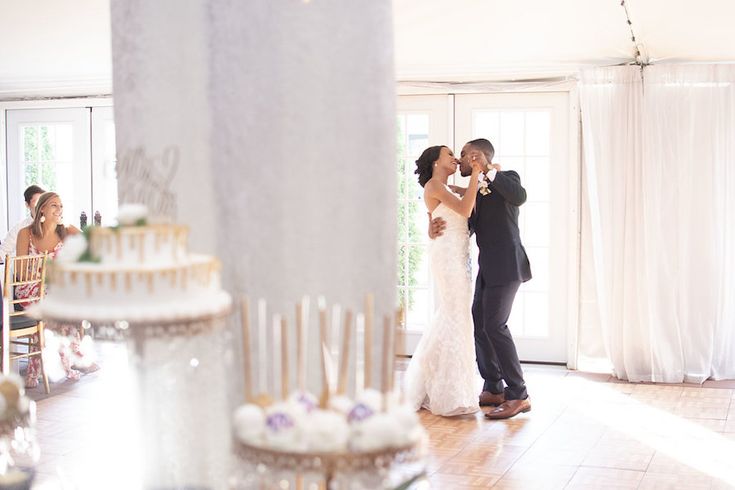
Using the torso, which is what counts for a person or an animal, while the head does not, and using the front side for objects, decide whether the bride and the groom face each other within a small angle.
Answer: yes

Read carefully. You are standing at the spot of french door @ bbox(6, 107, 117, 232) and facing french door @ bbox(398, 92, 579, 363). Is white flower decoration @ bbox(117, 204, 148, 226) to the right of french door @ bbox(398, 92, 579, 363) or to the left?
right

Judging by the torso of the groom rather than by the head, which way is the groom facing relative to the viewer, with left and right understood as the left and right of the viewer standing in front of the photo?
facing to the left of the viewer

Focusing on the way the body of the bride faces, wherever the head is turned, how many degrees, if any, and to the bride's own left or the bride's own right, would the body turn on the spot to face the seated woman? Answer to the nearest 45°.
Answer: approximately 180°

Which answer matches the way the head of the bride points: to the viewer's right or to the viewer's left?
to the viewer's right

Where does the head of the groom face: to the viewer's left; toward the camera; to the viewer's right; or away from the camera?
to the viewer's left

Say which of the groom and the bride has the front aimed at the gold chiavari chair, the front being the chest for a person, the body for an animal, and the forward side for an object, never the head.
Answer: the groom

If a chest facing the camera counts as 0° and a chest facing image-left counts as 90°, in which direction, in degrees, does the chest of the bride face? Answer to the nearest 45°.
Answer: approximately 270°

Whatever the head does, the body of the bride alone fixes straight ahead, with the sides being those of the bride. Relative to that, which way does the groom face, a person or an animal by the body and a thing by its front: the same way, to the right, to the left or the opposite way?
the opposite way

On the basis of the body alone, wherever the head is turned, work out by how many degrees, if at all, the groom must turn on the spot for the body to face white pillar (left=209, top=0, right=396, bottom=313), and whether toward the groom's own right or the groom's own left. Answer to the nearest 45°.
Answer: approximately 90° to the groom's own left

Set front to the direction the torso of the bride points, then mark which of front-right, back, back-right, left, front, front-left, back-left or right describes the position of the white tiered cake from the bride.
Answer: right

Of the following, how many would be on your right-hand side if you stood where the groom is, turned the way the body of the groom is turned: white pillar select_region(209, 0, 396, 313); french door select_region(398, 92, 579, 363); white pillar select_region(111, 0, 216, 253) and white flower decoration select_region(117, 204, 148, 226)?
1
